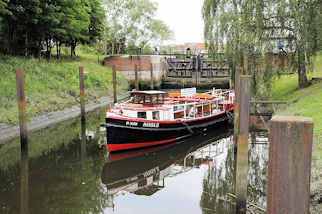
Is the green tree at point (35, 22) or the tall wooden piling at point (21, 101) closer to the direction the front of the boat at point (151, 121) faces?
the tall wooden piling

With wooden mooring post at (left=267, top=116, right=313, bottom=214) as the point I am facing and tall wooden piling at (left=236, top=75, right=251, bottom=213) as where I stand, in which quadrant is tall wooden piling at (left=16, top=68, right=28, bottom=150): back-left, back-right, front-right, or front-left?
back-right

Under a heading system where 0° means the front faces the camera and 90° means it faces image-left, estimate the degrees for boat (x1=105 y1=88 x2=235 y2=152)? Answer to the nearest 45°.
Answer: approximately 45°

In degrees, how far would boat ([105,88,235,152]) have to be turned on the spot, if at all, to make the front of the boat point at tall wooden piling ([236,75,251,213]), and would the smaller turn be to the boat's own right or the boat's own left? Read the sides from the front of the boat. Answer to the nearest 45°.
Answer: approximately 45° to the boat's own left

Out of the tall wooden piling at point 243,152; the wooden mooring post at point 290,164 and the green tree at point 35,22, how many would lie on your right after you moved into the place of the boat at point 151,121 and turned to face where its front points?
1

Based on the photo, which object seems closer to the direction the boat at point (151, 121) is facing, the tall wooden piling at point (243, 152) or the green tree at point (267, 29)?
the tall wooden piling

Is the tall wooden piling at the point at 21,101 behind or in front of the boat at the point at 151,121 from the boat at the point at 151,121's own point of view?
in front

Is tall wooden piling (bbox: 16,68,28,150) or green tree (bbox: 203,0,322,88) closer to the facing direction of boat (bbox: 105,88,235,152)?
the tall wooden piling
